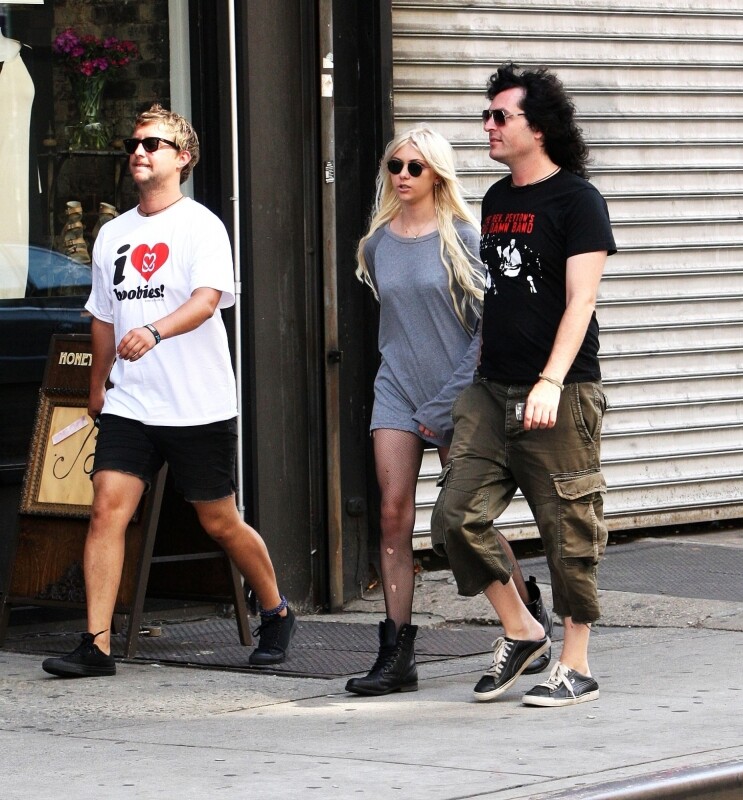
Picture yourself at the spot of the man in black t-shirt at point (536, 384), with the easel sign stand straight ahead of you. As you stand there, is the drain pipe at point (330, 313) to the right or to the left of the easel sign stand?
right

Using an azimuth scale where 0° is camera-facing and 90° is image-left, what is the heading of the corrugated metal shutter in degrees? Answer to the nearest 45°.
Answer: approximately 0°

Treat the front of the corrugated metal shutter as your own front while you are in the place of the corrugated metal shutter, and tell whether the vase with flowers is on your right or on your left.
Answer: on your right

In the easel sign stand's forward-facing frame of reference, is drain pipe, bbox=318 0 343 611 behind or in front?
behind

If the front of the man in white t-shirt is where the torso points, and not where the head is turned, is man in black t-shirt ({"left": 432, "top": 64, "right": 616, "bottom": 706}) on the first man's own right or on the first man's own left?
on the first man's own left

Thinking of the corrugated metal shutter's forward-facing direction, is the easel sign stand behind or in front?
in front

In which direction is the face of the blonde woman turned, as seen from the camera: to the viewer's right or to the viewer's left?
to the viewer's left

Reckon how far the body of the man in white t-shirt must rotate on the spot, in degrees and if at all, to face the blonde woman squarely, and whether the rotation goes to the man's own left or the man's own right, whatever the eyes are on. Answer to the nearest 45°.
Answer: approximately 90° to the man's own left

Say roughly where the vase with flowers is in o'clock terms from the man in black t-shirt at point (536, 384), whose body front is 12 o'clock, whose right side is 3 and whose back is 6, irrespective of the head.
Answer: The vase with flowers is roughly at 3 o'clock from the man in black t-shirt.

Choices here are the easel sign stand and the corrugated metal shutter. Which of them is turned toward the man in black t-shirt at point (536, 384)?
the corrugated metal shutter

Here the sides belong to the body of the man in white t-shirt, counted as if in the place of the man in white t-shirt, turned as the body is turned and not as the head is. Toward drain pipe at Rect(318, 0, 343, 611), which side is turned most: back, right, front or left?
back

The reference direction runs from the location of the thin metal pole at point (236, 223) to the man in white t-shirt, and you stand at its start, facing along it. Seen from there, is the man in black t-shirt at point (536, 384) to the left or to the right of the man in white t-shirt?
left

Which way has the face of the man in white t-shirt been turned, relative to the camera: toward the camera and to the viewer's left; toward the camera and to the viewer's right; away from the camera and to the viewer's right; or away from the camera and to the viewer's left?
toward the camera and to the viewer's left
